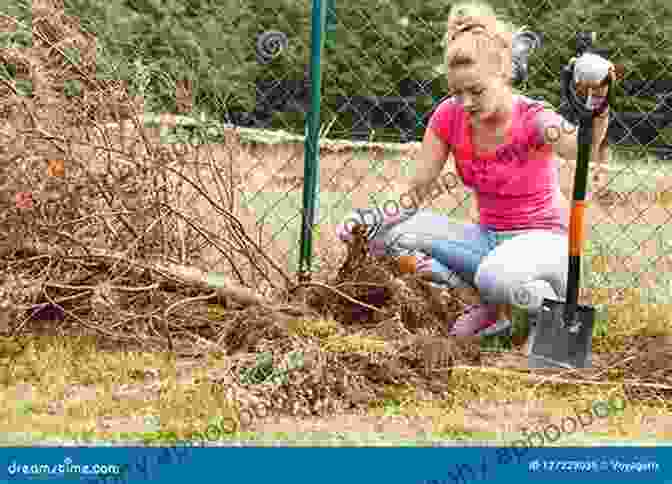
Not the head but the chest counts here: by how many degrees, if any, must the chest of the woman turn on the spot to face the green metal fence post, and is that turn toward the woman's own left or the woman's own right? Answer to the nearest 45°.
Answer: approximately 45° to the woman's own right

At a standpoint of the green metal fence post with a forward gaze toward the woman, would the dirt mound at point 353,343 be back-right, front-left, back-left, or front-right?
front-right

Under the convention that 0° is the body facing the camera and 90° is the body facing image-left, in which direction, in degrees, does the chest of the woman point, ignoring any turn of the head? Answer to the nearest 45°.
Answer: approximately 45°

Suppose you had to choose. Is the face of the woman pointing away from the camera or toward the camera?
toward the camera

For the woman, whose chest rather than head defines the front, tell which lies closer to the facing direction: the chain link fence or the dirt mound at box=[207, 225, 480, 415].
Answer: the dirt mound

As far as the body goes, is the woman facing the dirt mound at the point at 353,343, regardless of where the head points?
yes

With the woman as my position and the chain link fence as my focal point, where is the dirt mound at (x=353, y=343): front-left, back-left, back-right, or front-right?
back-left
